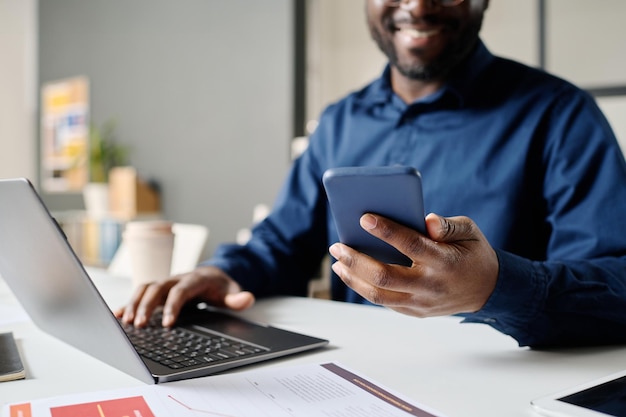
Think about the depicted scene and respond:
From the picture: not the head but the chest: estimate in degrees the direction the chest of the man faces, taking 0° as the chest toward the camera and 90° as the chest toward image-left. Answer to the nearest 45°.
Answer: approximately 45°

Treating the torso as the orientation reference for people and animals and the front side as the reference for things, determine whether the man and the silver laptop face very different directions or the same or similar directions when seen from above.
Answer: very different directions

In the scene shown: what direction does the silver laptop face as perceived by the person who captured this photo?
facing away from the viewer and to the right of the viewer
